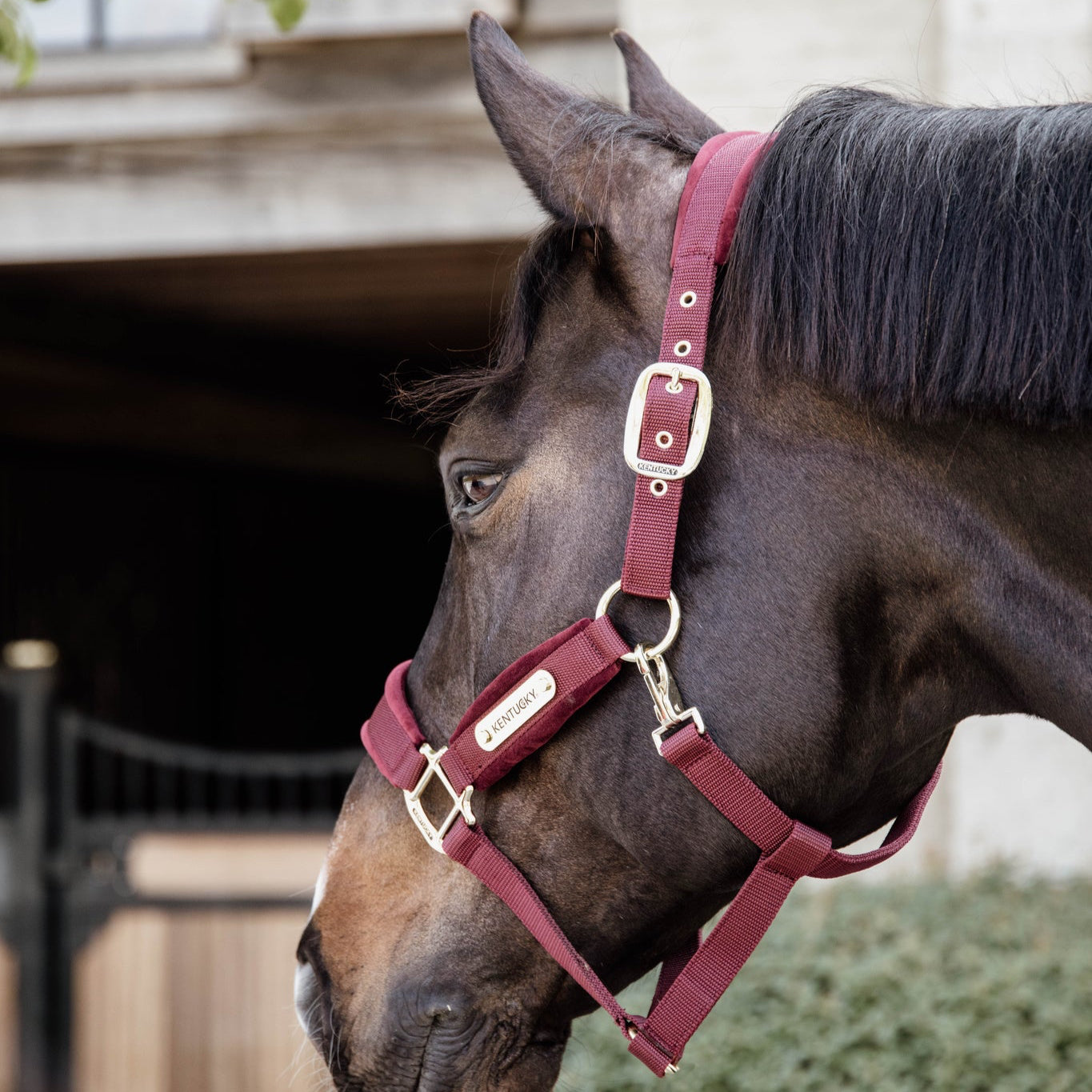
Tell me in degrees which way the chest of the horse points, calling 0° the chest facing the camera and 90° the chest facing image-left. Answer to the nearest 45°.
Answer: approximately 90°

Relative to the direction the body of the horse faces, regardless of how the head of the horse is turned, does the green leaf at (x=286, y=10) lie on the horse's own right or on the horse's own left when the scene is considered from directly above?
on the horse's own right

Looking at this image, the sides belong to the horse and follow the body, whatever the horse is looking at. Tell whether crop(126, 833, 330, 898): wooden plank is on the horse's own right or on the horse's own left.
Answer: on the horse's own right

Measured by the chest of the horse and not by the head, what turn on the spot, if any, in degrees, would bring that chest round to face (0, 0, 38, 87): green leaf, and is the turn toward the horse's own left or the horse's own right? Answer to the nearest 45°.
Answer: approximately 45° to the horse's own right
